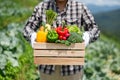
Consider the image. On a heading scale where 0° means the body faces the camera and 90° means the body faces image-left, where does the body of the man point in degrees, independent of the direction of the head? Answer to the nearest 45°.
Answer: approximately 0°
